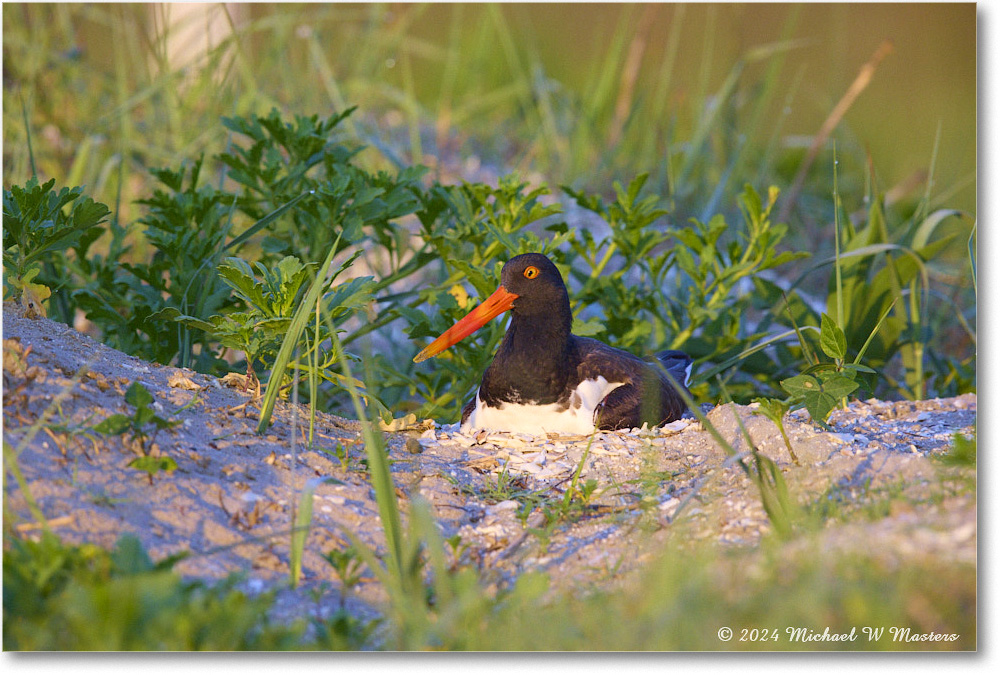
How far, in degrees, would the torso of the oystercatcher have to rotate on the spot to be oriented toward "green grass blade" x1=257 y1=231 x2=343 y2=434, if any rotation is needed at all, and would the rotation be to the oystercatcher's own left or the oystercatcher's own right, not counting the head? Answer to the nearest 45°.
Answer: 0° — it already faces it

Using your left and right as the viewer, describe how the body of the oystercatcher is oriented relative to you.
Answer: facing the viewer and to the left of the viewer

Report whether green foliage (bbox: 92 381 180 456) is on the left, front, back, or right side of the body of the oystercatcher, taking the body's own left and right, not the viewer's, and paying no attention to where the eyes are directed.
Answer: front
